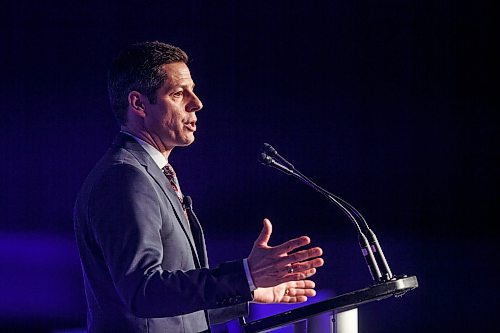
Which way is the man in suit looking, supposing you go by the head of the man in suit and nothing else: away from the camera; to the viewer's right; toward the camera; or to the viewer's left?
to the viewer's right

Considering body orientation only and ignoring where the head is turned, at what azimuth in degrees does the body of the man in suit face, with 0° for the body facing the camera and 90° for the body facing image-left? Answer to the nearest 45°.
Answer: approximately 270°

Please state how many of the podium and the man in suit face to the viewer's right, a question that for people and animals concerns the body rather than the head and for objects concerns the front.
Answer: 2

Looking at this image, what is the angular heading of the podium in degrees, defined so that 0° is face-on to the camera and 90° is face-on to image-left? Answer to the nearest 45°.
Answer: approximately 270°
